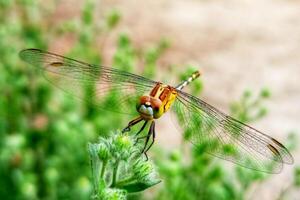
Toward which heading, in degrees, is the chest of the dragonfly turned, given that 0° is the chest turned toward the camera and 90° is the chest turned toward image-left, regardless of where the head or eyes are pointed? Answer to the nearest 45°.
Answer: approximately 45°
